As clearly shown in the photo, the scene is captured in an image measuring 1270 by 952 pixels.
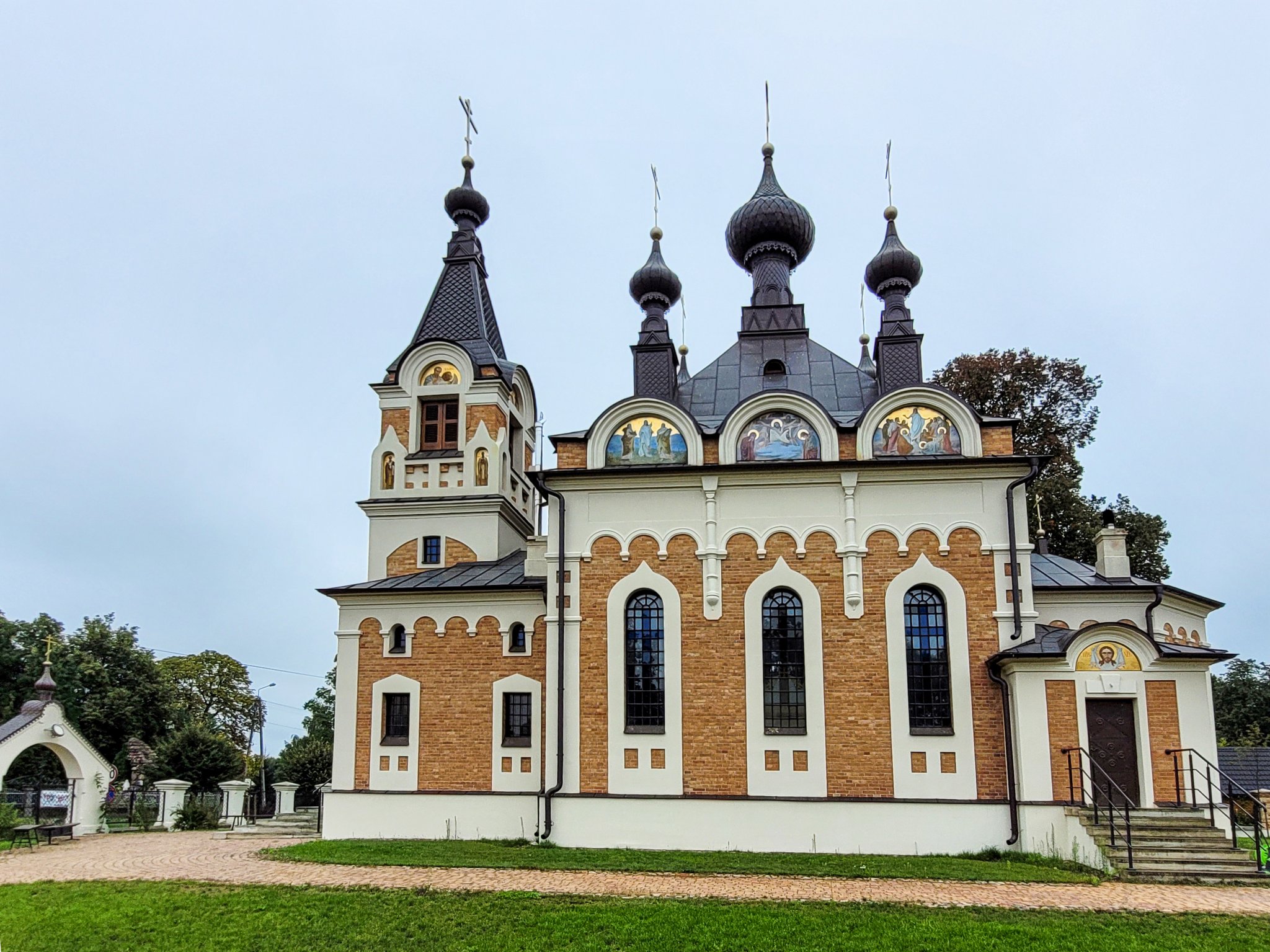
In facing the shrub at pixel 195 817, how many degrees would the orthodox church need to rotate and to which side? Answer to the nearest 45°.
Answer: approximately 45° to its right

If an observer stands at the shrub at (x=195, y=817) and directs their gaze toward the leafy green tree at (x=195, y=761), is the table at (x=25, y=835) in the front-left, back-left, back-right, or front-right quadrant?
back-left

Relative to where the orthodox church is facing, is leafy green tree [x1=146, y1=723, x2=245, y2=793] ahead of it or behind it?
ahead

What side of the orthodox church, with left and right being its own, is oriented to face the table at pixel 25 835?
front

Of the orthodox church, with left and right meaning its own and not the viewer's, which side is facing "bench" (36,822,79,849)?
front

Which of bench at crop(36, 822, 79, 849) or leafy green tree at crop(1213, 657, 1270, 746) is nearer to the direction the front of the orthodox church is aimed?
the bench

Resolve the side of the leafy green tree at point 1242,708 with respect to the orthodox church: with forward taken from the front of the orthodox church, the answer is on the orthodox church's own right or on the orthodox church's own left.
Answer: on the orthodox church's own right

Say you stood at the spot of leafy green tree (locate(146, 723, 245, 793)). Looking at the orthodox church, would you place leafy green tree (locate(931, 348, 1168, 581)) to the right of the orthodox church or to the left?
left

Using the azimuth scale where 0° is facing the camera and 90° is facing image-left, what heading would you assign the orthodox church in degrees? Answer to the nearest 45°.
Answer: approximately 90°

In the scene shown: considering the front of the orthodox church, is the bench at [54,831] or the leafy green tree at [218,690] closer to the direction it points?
the bench

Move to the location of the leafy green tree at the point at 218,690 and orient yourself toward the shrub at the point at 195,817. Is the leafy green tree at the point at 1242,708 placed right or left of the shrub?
left
